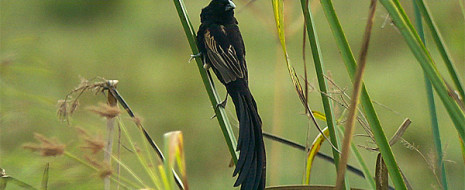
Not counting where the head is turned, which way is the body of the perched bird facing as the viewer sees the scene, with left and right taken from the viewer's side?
facing away from the viewer and to the left of the viewer
